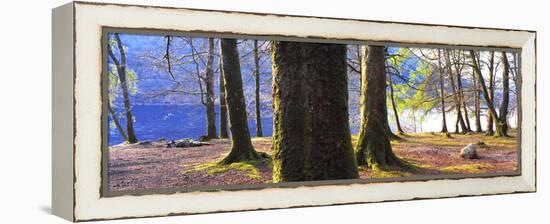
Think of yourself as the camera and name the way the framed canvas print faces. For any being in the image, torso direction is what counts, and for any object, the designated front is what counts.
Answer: facing the viewer and to the right of the viewer
